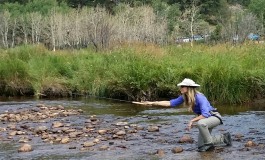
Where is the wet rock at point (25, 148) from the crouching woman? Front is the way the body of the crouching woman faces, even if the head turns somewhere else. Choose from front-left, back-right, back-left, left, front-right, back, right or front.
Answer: front

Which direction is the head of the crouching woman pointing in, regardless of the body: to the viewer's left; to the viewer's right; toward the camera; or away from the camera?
to the viewer's left

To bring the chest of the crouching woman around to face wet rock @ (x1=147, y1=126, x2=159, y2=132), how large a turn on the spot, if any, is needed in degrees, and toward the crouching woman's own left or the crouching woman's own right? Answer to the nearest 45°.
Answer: approximately 45° to the crouching woman's own right

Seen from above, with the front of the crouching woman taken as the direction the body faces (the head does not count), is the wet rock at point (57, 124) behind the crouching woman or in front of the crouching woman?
in front

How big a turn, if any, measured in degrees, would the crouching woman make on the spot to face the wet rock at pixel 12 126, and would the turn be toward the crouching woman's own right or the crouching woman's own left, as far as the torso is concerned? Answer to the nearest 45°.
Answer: approximately 45° to the crouching woman's own right

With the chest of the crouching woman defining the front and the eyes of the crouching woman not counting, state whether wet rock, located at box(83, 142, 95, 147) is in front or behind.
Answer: in front

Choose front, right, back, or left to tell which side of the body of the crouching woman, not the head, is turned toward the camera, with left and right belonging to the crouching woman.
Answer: left

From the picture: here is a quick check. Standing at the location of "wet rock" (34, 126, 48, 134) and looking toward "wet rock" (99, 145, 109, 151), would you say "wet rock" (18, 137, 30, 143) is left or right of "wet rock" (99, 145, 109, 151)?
right

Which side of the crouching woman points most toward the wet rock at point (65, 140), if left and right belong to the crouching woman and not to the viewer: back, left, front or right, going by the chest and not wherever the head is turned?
front

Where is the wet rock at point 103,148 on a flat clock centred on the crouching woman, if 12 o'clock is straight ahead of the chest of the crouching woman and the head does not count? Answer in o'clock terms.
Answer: The wet rock is roughly at 12 o'clock from the crouching woman.
